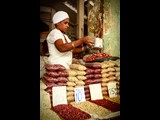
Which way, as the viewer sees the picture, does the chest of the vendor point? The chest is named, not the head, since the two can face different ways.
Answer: to the viewer's right

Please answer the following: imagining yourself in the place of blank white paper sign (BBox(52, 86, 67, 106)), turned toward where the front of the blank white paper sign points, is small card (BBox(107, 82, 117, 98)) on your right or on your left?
on your left

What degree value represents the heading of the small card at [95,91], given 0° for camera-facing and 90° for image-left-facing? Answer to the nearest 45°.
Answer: approximately 0°

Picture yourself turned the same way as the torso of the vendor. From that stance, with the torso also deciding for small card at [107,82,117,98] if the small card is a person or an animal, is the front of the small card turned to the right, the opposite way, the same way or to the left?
to the right

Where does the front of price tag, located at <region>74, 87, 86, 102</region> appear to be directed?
toward the camera

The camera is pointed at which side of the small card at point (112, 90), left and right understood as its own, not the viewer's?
front

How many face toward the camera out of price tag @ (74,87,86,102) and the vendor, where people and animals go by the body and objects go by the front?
1

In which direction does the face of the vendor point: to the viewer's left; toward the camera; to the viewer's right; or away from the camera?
to the viewer's right

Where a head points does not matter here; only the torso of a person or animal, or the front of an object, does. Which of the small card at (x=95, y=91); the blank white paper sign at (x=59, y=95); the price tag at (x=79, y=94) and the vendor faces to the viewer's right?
the vendor

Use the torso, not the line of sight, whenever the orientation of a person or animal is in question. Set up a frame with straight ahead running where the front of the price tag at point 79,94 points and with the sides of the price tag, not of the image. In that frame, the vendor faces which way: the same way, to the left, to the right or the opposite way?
to the left

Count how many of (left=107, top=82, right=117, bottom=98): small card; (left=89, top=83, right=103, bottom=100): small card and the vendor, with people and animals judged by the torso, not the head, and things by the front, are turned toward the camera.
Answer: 2

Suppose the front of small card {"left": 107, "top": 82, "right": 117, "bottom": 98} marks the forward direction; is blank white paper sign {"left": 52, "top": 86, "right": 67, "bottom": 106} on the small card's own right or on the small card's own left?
on the small card's own right
